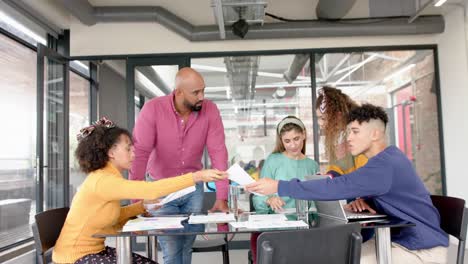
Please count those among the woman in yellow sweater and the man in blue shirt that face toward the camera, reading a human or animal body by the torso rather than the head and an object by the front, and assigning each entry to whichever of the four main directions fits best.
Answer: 0

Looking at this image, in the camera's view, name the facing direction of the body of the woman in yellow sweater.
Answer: to the viewer's right

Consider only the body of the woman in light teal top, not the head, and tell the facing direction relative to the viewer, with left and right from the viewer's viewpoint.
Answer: facing the viewer

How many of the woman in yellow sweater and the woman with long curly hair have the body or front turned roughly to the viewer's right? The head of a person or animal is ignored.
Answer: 1

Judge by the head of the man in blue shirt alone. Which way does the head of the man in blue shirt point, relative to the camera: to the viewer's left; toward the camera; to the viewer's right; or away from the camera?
to the viewer's left

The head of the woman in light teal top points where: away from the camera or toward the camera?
toward the camera

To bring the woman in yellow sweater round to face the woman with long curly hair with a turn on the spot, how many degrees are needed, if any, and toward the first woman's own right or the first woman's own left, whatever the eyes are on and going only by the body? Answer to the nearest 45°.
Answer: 0° — they already face them

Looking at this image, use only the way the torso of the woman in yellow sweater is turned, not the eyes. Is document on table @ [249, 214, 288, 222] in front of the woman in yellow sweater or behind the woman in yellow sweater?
in front

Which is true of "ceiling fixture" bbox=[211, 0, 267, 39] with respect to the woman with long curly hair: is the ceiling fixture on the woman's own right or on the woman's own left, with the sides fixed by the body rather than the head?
on the woman's own right

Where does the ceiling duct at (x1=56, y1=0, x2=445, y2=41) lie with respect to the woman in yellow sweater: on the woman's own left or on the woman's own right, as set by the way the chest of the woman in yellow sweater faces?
on the woman's own left

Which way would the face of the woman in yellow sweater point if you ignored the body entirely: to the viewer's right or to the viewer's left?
to the viewer's right

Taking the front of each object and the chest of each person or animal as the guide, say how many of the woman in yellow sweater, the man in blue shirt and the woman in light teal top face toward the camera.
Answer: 1

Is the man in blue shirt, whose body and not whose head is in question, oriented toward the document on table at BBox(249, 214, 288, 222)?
yes

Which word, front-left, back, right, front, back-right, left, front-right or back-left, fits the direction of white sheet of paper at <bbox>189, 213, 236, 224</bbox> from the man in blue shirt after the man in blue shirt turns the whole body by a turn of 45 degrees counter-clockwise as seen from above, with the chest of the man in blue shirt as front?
front-right

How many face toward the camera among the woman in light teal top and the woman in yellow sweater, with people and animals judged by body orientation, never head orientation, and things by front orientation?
1

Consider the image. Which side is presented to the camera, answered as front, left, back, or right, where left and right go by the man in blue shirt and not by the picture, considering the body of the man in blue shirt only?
left

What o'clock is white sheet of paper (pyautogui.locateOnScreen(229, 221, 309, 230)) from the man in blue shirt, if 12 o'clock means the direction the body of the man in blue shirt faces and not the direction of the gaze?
The white sheet of paper is roughly at 11 o'clock from the man in blue shirt.
